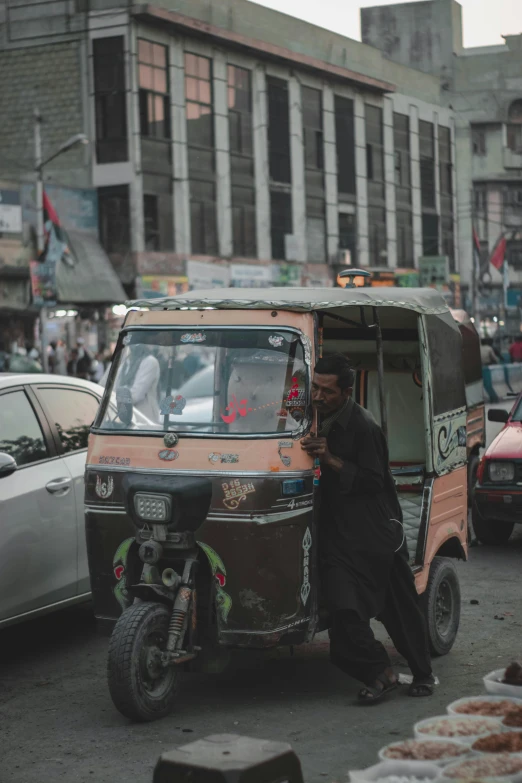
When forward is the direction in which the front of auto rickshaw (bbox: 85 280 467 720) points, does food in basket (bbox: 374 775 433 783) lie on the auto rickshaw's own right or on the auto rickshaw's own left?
on the auto rickshaw's own left

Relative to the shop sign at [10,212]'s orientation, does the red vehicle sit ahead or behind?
ahead

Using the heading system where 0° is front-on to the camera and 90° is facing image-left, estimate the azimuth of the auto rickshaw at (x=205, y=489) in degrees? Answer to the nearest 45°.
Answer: approximately 45°

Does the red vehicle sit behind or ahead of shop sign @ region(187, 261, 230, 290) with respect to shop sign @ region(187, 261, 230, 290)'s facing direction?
ahead

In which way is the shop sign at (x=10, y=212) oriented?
toward the camera

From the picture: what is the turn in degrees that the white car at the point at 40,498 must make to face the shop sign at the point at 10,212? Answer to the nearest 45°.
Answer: approximately 135° to its right

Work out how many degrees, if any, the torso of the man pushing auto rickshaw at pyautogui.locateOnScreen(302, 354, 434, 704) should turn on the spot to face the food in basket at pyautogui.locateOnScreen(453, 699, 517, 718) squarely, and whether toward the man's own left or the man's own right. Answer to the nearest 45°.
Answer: approximately 90° to the man's own left

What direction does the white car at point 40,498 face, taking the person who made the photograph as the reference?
facing the viewer and to the left of the viewer

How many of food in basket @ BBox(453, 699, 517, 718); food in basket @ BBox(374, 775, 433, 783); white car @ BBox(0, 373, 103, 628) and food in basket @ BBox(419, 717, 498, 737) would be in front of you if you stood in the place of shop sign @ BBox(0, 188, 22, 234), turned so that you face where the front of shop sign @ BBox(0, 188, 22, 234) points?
4

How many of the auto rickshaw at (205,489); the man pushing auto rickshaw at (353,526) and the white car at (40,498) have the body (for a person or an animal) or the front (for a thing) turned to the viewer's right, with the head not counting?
0

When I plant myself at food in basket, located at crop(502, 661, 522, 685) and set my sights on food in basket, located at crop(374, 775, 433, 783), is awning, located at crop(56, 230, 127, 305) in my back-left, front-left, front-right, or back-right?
back-right

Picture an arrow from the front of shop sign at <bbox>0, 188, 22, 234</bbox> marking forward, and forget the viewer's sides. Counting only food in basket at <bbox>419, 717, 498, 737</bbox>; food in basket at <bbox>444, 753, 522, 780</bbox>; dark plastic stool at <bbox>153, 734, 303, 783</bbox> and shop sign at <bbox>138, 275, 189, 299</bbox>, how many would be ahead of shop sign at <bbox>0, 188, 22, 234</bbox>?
3
